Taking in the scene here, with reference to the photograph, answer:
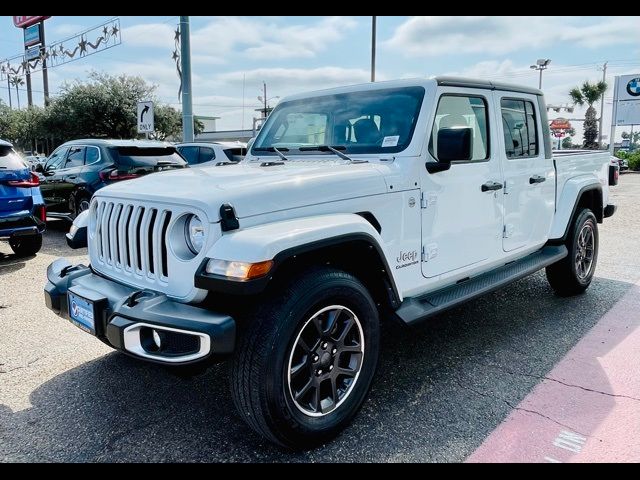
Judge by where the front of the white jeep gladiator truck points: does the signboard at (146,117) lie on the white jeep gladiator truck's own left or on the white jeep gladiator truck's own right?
on the white jeep gladiator truck's own right

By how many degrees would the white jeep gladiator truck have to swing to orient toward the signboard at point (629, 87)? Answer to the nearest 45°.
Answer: approximately 180°

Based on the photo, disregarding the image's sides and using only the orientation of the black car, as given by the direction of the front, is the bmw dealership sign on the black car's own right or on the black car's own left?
on the black car's own right

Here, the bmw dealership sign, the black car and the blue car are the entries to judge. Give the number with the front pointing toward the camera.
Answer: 1

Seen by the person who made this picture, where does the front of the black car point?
facing away from the viewer and to the left of the viewer

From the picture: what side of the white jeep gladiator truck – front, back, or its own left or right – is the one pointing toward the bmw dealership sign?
back

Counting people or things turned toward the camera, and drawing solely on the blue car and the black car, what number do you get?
0

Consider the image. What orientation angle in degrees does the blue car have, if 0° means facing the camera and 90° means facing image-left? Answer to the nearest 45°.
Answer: approximately 135°

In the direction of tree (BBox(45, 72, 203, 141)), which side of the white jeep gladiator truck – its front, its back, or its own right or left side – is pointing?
right

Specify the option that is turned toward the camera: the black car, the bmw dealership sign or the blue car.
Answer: the bmw dealership sign

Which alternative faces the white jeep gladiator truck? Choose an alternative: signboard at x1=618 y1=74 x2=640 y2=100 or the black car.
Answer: the signboard
